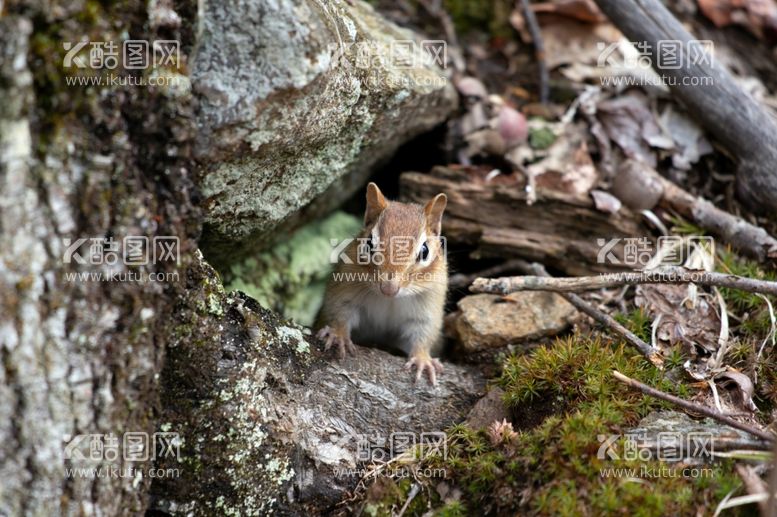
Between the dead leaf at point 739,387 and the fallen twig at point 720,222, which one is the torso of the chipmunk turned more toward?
the dead leaf

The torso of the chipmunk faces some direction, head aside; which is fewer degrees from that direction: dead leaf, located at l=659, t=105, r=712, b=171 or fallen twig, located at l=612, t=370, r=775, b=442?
the fallen twig

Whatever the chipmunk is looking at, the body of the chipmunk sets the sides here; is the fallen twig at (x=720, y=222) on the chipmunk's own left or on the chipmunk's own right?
on the chipmunk's own left

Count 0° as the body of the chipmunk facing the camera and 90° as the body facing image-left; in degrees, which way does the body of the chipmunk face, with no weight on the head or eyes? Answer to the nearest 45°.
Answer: approximately 0°

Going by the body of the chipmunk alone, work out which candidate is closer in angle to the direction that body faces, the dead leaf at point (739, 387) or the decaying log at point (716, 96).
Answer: the dead leaf

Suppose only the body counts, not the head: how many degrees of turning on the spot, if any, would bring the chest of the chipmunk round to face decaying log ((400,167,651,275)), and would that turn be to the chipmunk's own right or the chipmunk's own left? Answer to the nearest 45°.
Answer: approximately 135° to the chipmunk's own left

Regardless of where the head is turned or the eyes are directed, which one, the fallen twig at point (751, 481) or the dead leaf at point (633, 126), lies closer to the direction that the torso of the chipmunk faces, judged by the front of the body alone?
the fallen twig
